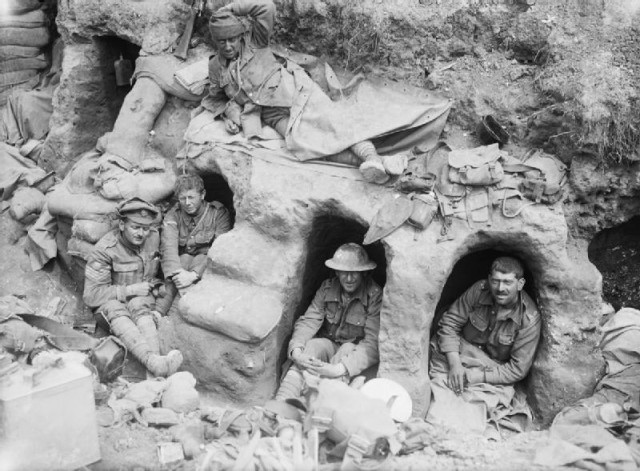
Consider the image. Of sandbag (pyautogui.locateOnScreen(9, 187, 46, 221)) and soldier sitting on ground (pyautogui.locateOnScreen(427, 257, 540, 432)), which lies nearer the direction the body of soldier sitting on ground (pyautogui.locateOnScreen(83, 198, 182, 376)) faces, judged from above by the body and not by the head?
the soldier sitting on ground

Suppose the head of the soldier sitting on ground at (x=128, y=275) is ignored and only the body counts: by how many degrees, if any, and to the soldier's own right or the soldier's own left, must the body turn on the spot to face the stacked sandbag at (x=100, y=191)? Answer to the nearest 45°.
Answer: approximately 135° to the soldier's own left

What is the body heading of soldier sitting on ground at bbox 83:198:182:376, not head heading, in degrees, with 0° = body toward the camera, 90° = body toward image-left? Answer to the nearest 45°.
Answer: approximately 315°

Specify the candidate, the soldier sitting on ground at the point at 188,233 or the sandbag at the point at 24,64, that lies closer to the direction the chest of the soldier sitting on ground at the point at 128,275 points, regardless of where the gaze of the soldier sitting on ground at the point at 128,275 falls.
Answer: the soldier sitting on ground

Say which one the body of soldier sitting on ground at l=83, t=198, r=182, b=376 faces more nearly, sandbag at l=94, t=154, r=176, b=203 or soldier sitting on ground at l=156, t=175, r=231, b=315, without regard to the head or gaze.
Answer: the soldier sitting on ground
